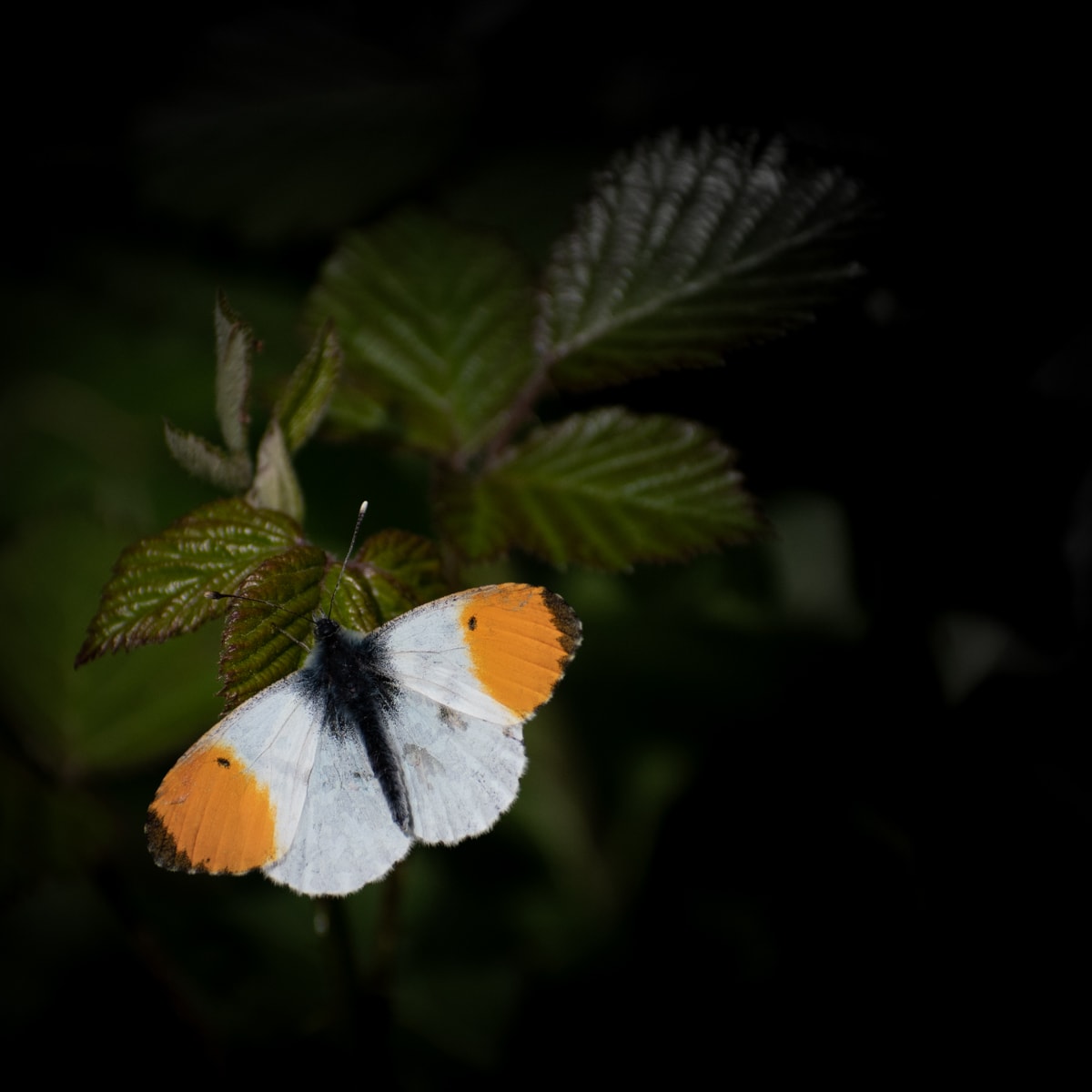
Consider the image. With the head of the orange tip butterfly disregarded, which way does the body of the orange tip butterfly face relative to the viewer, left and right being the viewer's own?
facing away from the viewer and to the left of the viewer
